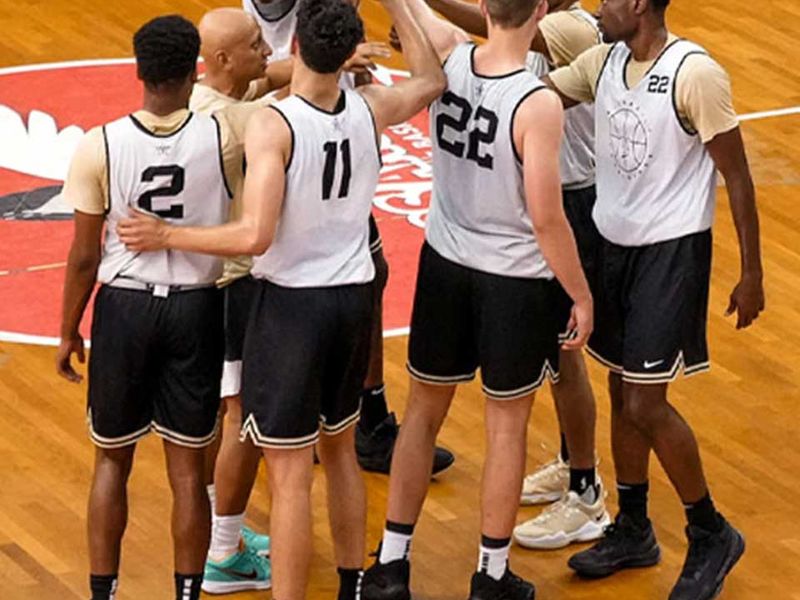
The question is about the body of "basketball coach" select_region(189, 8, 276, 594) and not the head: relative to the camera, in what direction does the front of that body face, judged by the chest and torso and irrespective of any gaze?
to the viewer's right

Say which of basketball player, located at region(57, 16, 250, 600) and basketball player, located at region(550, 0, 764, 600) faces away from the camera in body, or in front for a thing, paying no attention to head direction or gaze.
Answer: basketball player, located at region(57, 16, 250, 600)

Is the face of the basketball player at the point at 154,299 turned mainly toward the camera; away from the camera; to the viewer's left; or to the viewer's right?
away from the camera

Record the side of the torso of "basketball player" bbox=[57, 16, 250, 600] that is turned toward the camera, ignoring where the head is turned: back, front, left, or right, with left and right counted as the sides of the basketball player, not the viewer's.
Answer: back

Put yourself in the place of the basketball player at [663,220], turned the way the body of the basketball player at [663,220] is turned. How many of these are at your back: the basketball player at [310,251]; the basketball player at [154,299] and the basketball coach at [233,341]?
0

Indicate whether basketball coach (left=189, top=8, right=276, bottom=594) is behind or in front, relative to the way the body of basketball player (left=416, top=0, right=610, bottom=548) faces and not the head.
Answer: in front

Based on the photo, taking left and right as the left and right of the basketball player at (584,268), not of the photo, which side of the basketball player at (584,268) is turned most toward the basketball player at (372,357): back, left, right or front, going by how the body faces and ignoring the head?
front

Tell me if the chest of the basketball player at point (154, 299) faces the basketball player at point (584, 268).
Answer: no

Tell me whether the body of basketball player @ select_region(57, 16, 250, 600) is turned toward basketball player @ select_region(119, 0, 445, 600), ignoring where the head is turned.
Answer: no
